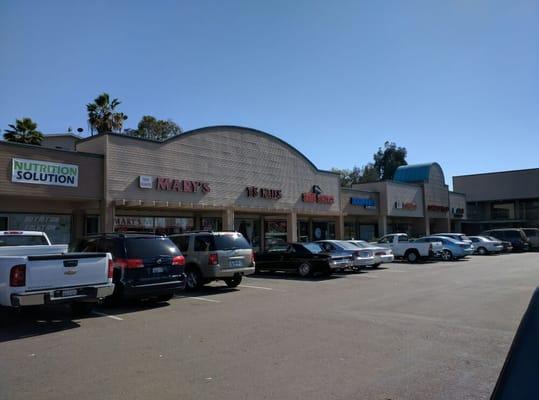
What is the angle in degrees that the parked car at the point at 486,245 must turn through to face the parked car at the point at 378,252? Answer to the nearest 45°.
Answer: approximately 135° to its left

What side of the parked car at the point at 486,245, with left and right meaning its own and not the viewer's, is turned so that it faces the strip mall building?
left

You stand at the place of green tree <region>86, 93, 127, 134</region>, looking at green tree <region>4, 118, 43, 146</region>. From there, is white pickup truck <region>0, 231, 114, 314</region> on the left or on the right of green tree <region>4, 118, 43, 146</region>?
left

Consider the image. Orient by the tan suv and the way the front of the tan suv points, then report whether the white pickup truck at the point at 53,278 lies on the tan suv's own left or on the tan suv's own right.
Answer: on the tan suv's own left

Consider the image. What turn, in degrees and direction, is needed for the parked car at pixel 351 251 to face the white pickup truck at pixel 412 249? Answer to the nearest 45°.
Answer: approximately 90° to its right

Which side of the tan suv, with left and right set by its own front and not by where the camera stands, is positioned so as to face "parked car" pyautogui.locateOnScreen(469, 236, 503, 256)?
right

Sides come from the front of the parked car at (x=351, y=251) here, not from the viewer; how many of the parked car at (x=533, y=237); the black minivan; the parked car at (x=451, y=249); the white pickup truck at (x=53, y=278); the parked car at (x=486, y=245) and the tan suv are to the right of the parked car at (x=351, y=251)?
3

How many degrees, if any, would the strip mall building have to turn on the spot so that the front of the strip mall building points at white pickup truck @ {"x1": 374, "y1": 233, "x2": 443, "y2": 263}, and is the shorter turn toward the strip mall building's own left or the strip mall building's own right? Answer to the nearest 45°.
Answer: approximately 45° to the strip mall building's own left

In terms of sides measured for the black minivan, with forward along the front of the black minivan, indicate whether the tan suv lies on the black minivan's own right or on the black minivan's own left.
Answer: on the black minivan's own right

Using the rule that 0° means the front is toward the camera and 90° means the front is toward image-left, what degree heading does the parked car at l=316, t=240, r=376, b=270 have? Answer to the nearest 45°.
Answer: approximately 135°

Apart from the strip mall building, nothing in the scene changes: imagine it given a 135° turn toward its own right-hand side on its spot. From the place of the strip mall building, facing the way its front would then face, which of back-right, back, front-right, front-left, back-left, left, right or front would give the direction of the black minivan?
left

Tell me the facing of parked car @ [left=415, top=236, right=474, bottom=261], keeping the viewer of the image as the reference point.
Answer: facing away from the viewer and to the left of the viewer

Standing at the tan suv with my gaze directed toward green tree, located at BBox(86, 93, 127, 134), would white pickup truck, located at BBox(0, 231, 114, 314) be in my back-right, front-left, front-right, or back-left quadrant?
back-left

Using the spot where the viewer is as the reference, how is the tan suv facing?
facing away from the viewer and to the left of the viewer

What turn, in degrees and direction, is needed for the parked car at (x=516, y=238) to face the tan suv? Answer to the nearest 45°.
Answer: approximately 135° to its left

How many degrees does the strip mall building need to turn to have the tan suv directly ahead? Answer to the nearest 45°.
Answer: approximately 45° to its right

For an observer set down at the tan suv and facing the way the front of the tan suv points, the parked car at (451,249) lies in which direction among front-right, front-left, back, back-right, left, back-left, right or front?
right

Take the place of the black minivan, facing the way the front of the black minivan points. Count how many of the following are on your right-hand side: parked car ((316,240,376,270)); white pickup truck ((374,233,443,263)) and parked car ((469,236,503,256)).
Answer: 3
